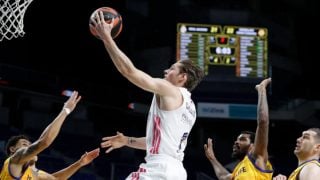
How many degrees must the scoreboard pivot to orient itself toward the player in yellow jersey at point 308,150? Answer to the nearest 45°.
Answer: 0° — it already faces them

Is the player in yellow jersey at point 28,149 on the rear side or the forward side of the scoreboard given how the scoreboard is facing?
on the forward side

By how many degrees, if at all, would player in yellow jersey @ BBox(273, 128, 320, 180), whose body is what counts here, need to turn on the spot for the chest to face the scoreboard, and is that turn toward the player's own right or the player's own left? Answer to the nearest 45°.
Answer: approximately 90° to the player's own right

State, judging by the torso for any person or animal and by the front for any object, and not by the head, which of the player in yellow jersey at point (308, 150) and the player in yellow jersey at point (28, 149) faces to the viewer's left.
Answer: the player in yellow jersey at point (308, 150)

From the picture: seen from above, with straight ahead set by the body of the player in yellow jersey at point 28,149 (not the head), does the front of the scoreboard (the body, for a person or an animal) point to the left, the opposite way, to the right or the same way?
to the right

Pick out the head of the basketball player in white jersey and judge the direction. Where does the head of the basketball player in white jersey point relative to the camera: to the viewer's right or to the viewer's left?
to the viewer's left

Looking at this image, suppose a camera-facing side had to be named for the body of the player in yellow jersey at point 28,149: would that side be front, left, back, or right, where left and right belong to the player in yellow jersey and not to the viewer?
right

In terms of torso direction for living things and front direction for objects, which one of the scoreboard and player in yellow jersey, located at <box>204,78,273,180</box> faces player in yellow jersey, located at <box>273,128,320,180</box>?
the scoreboard

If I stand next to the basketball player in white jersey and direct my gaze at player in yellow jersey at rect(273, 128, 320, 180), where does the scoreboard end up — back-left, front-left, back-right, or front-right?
front-left

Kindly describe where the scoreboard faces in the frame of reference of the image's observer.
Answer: facing the viewer

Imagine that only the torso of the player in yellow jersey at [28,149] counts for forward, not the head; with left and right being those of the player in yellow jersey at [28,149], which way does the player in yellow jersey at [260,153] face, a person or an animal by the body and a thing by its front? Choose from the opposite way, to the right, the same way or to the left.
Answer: the opposite way

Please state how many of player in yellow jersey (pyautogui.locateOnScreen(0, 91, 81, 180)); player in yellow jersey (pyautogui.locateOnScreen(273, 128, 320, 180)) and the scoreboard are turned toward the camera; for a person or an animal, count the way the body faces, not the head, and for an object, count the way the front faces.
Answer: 1

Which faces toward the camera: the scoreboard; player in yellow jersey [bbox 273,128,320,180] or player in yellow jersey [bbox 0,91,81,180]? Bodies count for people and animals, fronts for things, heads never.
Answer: the scoreboard

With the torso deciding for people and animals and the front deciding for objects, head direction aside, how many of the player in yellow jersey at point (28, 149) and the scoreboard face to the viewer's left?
0

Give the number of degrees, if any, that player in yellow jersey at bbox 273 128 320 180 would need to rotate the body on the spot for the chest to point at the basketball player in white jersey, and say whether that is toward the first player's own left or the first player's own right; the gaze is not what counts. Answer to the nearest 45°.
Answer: approximately 45° to the first player's own left

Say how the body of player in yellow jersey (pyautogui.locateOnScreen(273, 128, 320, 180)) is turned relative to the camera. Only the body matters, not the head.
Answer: to the viewer's left

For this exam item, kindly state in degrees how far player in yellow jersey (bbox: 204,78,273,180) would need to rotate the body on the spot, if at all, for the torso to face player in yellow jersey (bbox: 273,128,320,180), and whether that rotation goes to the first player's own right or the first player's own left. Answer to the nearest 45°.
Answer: approximately 90° to the first player's own left

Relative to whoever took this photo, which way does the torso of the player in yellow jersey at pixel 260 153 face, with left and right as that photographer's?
facing the viewer and to the left of the viewer
